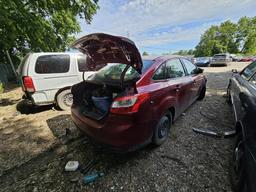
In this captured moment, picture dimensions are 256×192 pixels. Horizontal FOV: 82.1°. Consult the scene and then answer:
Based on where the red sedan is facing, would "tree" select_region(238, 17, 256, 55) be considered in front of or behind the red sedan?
in front

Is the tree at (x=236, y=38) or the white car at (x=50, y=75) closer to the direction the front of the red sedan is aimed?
the tree

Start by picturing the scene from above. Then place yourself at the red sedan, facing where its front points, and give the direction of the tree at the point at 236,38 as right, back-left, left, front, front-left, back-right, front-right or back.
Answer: front

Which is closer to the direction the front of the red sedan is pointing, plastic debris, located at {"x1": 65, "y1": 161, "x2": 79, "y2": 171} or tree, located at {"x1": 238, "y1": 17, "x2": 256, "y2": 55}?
the tree

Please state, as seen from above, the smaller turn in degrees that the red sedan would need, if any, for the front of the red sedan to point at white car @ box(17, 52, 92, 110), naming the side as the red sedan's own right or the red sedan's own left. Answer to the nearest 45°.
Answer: approximately 90° to the red sedan's own left

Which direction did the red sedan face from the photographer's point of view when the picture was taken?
facing away from the viewer and to the right of the viewer
